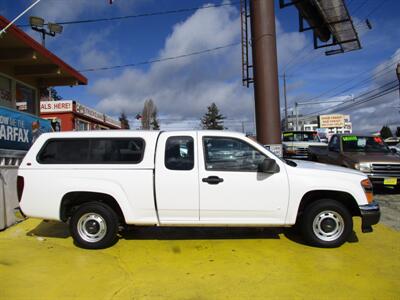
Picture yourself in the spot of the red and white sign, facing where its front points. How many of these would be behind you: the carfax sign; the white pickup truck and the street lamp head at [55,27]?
0

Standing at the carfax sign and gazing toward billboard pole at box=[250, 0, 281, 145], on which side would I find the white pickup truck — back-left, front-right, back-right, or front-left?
front-right

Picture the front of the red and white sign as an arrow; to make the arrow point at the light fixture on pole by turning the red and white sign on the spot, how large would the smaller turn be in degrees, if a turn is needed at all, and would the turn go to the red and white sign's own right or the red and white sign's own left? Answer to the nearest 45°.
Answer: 0° — it already faces it

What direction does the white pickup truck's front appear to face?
to the viewer's right

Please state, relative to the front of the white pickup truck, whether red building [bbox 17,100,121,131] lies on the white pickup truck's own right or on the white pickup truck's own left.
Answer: on the white pickup truck's own left

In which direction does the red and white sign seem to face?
toward the camera

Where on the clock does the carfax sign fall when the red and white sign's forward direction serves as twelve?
The carfax sign is roughly at 12 o'clock from the red and white sign.

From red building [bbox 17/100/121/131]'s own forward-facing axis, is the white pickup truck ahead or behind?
ahead

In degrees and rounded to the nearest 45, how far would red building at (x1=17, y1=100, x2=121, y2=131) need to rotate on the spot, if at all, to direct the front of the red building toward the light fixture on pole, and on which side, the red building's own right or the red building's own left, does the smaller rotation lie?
approximately 45° to the red building's own right

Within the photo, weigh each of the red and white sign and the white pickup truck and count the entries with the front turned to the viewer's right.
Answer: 1

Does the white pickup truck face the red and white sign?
no

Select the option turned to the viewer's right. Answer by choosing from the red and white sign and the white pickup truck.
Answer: the white pickup truck

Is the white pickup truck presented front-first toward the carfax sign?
no

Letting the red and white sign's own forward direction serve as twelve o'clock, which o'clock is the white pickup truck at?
The white pickup truck is roughly at 12 o'clock from the red and white sign.

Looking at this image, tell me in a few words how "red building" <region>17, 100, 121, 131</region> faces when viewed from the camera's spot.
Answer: facing the viewer and to the right of the viewer

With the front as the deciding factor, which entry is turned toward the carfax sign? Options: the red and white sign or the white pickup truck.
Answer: the red and white sign

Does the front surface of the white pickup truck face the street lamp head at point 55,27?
no
